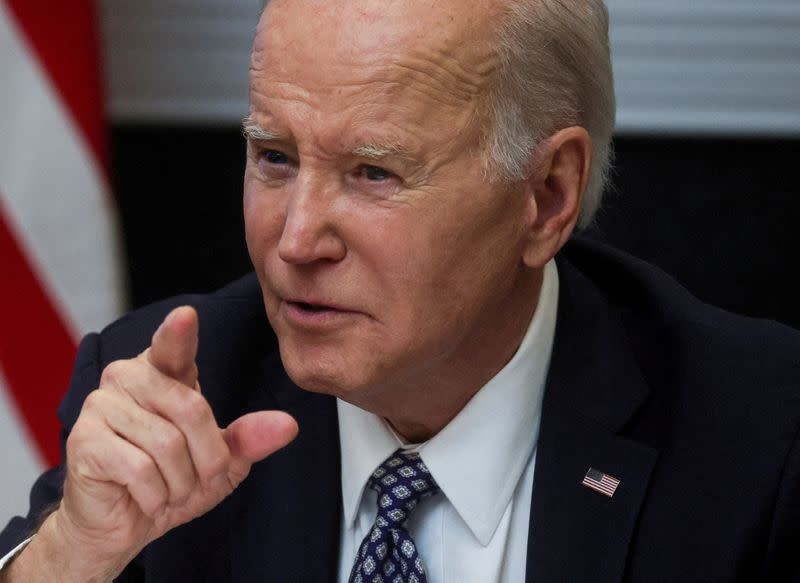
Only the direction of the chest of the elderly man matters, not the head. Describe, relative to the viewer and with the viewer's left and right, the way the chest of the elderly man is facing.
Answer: facing the viewer and to the left of the viewer

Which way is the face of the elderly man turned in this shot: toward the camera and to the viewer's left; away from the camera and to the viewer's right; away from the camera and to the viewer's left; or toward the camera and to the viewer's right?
toward the camera and to the viewer's left

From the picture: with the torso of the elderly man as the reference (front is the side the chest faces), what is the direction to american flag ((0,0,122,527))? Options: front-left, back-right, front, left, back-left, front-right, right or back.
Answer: right
